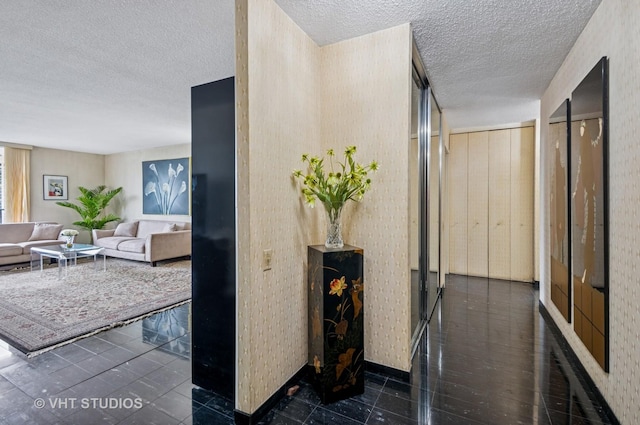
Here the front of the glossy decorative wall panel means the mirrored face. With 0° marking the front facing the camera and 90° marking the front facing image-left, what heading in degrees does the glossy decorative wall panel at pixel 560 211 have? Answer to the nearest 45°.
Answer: approximately 90°

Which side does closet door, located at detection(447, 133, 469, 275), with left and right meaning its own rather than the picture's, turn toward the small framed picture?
right

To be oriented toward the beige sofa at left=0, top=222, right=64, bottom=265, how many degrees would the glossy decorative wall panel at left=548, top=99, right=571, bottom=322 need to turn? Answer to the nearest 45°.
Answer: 0° — it already faces it

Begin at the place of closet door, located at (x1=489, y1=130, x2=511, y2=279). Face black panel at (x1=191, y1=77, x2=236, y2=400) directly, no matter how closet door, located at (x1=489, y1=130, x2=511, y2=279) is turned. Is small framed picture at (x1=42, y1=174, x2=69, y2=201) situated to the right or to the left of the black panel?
right

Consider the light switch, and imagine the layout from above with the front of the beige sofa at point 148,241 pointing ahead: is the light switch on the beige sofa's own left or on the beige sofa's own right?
on the beige sofa's own left

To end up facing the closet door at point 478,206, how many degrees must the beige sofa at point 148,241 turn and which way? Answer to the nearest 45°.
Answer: approximately 90° to its left

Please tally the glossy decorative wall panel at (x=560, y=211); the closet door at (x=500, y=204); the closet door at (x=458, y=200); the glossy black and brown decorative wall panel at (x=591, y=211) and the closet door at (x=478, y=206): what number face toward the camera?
3

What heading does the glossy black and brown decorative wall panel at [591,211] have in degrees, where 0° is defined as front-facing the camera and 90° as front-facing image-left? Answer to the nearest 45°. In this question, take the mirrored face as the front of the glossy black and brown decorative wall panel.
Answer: approximately 90°

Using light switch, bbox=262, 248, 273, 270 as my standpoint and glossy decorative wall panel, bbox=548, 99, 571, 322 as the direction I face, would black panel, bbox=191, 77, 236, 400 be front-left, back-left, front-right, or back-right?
back-left

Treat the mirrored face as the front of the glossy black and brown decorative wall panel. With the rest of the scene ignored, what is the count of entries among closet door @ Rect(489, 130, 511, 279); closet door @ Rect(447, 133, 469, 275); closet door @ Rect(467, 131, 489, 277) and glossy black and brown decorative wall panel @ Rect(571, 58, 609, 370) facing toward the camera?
3

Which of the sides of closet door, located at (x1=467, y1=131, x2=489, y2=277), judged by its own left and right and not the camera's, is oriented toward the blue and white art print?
right

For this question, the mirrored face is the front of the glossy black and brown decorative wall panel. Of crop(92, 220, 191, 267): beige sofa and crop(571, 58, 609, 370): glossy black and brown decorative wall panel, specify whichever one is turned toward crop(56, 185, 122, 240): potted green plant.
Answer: the glossy black and brown decorative wall panel

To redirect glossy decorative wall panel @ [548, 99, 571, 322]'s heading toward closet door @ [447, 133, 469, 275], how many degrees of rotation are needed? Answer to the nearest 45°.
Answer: approximately 45° to its right

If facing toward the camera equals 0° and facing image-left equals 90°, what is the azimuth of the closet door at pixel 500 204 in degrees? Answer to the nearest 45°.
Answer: approximately 0°
